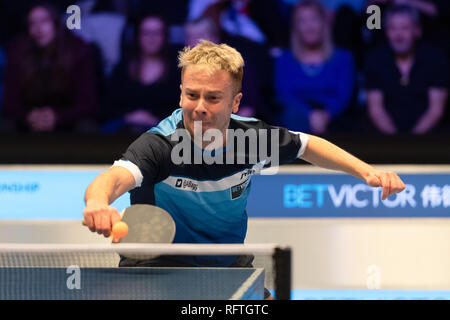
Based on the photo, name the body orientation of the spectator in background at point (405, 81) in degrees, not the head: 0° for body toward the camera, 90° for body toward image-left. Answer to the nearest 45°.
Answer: approximately 0°

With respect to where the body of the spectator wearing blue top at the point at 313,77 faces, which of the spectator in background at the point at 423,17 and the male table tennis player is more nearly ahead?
the male table tennis player

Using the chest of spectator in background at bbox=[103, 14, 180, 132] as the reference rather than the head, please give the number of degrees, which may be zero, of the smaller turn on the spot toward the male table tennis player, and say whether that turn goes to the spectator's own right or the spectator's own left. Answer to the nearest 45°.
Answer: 0° — they already face them

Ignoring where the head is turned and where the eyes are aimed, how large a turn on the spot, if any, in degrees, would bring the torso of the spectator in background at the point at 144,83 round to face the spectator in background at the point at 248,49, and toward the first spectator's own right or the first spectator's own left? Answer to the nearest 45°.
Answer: approximately 90° to the first spectator's own left

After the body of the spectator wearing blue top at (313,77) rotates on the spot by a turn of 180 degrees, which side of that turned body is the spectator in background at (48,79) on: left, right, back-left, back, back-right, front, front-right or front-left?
left
